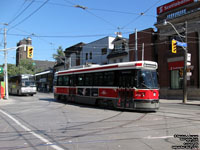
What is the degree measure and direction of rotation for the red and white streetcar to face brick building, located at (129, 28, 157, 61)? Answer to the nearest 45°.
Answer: approximately 135° to its left

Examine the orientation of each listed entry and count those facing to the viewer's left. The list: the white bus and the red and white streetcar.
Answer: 0

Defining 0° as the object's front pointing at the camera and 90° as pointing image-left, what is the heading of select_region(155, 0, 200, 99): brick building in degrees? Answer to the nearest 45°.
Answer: approximately 45°

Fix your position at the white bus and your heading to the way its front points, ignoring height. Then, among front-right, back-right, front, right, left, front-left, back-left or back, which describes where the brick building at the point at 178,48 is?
front

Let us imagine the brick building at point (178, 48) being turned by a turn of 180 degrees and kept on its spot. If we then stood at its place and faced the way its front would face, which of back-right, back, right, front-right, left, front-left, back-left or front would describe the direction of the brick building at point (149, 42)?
left

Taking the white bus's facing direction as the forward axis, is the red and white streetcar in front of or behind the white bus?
in front

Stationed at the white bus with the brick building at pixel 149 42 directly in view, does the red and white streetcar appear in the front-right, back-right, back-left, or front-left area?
front-right

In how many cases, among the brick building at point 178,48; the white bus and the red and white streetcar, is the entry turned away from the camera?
0
